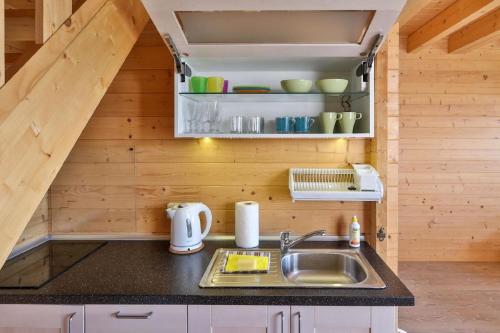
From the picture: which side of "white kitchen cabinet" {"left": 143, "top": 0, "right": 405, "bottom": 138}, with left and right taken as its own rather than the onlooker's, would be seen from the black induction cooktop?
right

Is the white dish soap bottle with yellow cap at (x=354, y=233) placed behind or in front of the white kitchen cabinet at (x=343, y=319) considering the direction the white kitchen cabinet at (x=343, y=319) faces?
behind

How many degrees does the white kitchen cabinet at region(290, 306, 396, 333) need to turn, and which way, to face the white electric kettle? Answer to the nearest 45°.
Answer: approximately 90° to its right

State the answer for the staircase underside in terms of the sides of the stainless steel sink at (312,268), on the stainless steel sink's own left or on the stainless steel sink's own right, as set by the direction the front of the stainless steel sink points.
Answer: on the stainless steel sink's own right

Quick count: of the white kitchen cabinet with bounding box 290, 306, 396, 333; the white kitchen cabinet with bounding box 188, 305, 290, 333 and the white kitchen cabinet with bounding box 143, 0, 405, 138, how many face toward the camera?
3

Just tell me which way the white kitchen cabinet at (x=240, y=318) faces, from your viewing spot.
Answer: facing the viewer

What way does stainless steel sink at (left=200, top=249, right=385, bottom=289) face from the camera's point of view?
toward the camera

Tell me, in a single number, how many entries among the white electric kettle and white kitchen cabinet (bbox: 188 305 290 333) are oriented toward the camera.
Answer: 1

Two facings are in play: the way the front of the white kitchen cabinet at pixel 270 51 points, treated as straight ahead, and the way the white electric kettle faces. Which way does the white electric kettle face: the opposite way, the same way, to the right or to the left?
to the right
